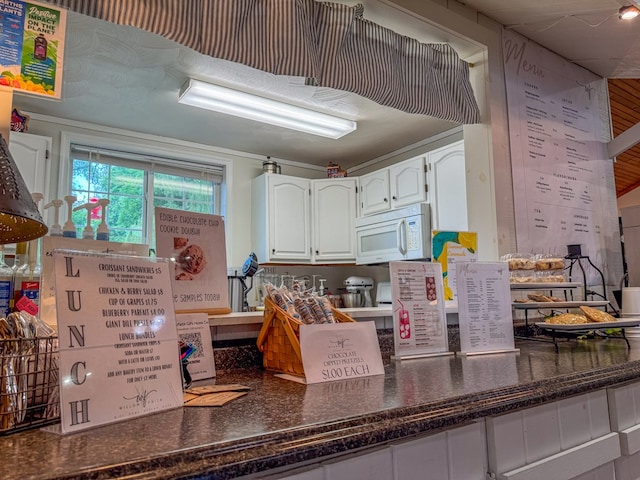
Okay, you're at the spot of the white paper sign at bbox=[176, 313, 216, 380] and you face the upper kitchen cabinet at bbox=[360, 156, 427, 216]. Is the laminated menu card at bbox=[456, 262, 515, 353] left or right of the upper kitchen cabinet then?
right

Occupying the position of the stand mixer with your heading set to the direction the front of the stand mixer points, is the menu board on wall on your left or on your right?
on your left

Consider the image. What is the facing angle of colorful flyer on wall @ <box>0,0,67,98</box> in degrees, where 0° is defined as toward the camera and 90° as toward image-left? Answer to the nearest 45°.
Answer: approximately 0°

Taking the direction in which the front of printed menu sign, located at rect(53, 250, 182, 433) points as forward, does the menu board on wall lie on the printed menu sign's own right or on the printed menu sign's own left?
on the printed menu sign's own left

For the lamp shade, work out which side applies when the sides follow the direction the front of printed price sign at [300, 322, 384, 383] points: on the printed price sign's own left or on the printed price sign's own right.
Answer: on the printed price sign's own right

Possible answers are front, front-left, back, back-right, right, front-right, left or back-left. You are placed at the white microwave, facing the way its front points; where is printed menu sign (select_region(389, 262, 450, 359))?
front-left

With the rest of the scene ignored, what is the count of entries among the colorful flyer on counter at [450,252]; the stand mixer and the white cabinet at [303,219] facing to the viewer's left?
1
